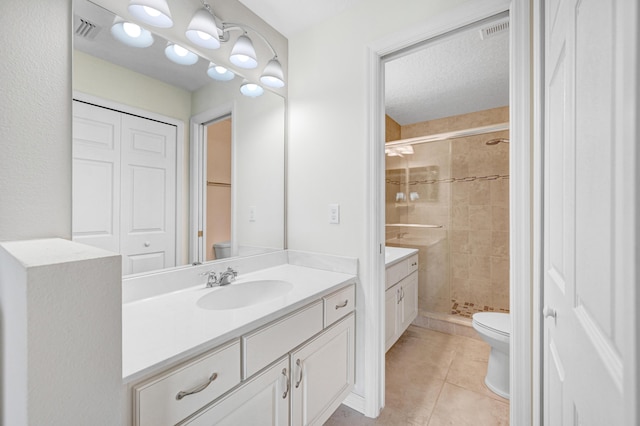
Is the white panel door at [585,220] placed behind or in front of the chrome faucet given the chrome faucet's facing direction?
in front

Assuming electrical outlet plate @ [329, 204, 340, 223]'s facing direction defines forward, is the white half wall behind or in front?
in front

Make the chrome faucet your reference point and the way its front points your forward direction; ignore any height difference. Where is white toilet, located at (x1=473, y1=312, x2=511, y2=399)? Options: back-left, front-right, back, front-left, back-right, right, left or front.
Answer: front-left

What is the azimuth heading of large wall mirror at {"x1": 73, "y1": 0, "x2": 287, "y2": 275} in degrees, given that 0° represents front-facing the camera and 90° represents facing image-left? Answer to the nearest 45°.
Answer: approximately 315°

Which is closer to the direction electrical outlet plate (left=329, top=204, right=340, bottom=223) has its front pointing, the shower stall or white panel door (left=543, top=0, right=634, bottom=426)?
the white panel door

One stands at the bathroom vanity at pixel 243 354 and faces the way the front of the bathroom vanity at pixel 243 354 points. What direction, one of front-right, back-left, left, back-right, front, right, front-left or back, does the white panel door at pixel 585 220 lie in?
front

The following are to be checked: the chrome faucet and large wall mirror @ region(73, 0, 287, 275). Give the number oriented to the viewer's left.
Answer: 0

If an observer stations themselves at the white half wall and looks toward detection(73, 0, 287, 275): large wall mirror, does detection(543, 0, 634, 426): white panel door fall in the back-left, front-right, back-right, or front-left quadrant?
back-right

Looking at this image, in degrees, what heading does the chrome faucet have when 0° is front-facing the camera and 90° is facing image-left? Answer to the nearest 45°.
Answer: approximately 315°

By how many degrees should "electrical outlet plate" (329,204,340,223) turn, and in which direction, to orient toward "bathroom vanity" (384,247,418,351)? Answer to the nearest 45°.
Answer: approximately 180°

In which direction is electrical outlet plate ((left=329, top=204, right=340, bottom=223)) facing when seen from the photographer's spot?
facing the viewer and to the left of the viewer

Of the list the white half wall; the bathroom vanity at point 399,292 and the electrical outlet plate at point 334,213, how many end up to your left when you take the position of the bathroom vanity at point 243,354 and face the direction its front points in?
2
